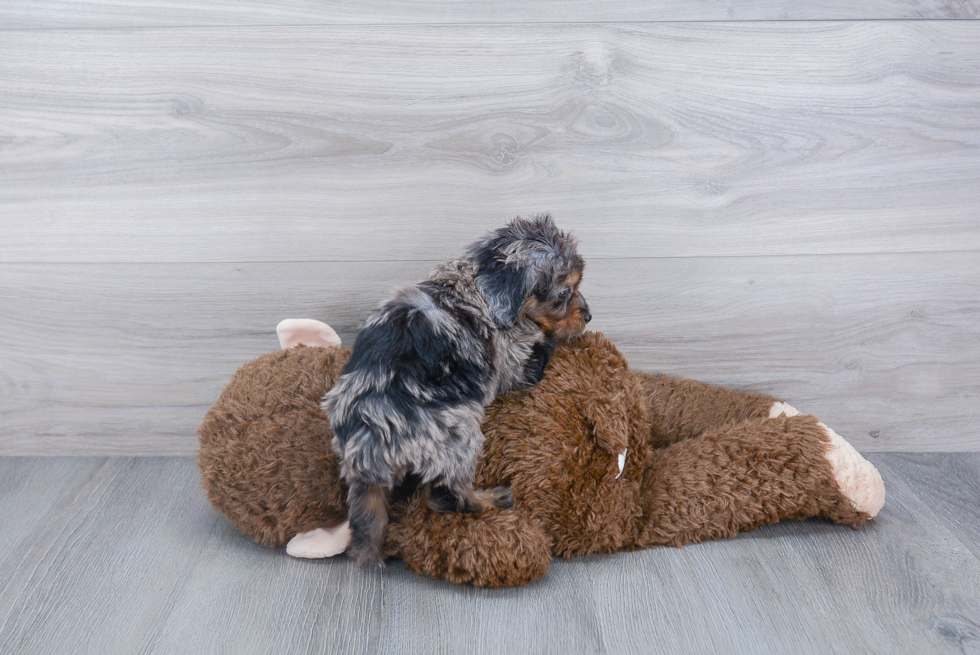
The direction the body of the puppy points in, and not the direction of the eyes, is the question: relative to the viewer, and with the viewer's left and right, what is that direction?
facing away from the viewer and to the right of the viewer
